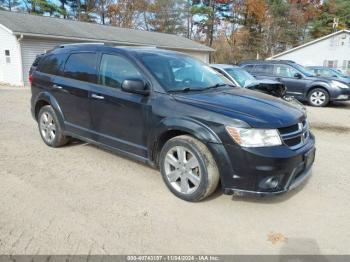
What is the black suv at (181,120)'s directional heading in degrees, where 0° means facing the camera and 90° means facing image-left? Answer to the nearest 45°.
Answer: approximately 315°

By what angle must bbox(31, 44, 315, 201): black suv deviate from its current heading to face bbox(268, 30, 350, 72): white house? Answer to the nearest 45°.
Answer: approximately 90° to its left

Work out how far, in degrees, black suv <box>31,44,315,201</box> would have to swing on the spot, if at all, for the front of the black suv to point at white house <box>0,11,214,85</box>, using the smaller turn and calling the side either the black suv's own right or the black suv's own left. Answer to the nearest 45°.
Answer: approximately 180°

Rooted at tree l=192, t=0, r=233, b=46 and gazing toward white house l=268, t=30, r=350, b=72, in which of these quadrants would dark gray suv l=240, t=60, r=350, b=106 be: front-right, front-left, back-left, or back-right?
front-right

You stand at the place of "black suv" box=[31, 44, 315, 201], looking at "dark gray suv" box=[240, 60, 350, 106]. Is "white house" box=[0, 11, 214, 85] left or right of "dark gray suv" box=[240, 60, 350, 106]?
left

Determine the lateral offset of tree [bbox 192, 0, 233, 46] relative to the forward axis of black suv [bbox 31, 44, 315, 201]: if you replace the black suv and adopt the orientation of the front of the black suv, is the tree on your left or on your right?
on your left

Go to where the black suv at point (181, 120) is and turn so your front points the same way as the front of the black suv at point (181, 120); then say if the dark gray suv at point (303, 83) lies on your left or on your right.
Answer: on your left
